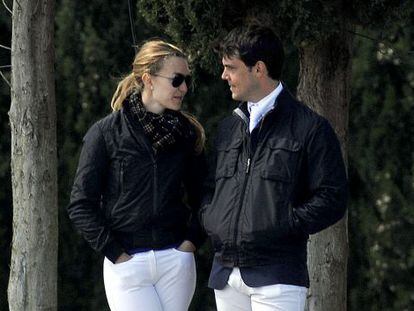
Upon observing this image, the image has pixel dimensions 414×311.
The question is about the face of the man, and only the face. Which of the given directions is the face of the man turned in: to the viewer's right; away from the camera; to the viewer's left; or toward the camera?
to the viewer's left

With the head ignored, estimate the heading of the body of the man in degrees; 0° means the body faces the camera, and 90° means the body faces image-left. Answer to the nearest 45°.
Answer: approximately 45°

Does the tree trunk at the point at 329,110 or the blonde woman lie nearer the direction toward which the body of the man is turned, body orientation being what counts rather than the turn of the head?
the blonde woman

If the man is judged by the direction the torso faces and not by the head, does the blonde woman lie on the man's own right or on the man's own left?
on the man's own right

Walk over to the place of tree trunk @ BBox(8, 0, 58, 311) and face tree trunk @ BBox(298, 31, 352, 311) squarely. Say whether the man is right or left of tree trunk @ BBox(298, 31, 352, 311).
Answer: right

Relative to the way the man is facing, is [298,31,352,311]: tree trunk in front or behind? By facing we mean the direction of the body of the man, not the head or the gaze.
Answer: behind

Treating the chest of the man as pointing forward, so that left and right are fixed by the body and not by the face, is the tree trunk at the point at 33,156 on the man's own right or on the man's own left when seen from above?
on the man's own right
